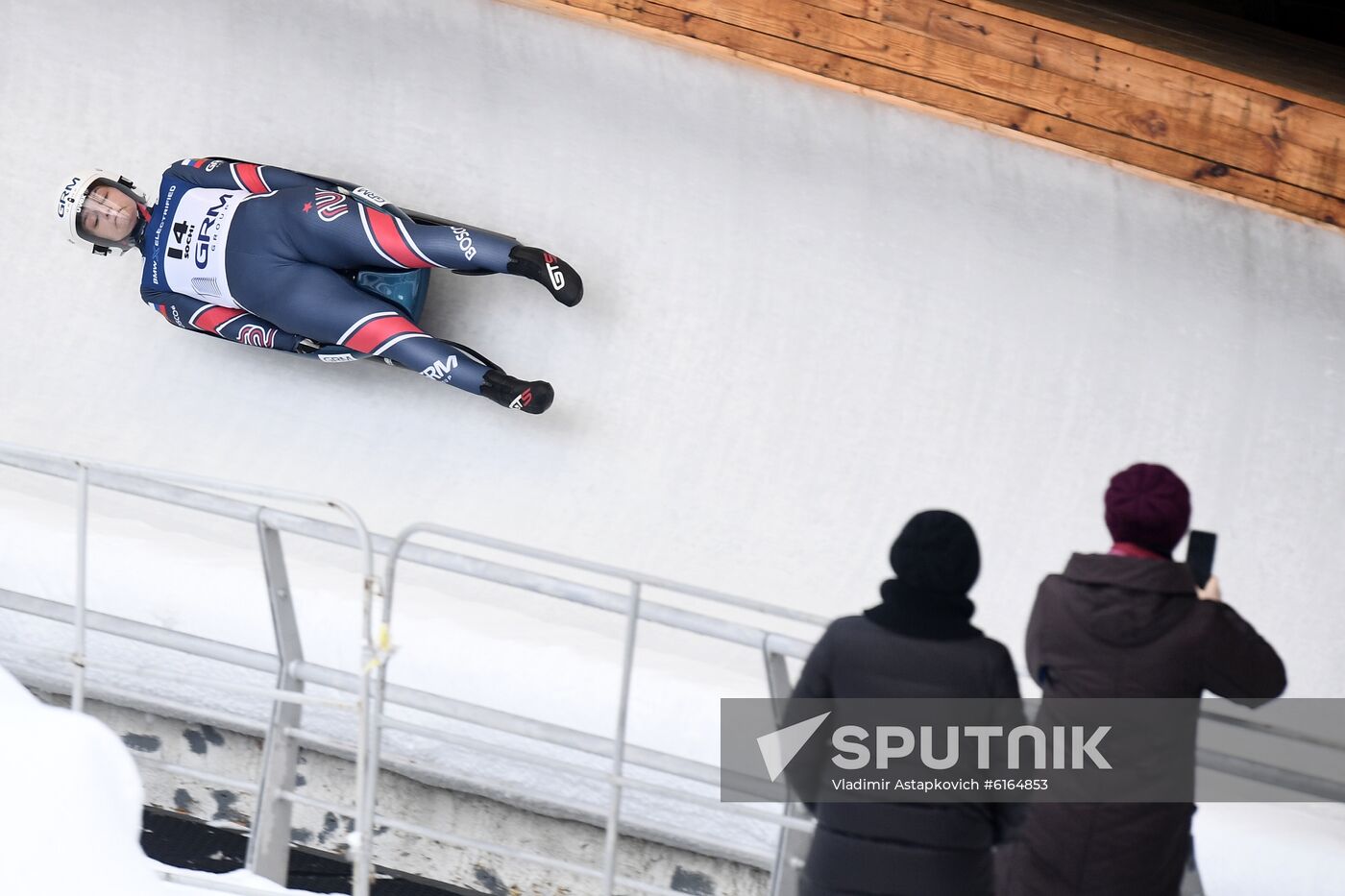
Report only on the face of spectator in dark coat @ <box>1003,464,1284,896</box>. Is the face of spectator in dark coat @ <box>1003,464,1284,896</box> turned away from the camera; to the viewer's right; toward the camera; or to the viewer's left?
away from the camera

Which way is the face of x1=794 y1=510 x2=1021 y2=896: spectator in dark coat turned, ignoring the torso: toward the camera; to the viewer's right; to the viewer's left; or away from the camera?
away from the camera

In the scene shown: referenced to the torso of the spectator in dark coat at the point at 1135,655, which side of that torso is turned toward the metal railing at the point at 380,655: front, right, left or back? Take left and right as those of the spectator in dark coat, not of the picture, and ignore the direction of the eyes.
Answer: left

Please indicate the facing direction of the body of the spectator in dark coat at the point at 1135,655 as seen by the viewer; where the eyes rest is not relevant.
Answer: away from the camera
